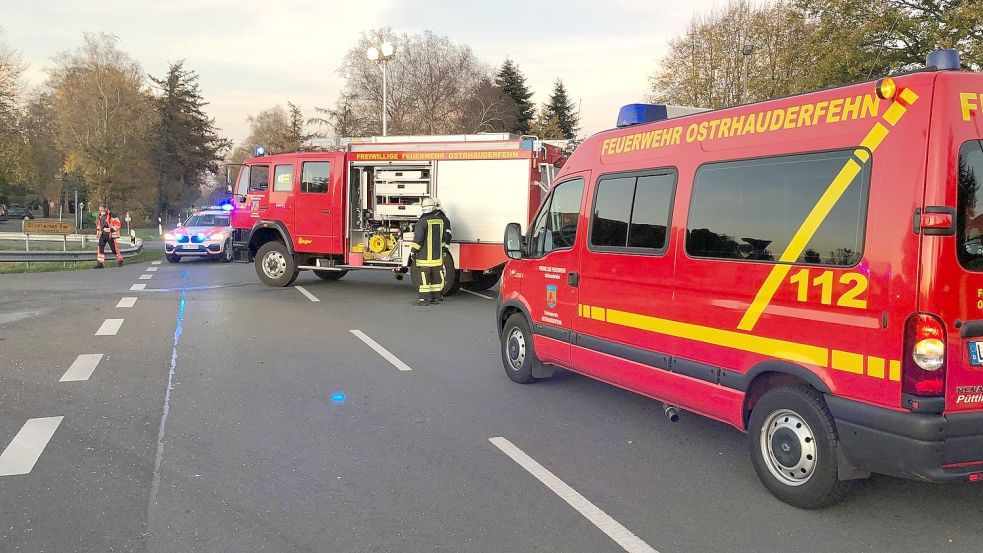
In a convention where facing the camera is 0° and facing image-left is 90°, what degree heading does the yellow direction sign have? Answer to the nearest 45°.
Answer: approximately 0°

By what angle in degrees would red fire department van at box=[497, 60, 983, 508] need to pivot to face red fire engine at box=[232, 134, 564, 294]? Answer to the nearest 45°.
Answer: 0° — it already faces it

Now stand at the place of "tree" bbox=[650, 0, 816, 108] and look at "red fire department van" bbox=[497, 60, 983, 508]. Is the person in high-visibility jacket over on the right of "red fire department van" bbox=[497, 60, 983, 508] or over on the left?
right

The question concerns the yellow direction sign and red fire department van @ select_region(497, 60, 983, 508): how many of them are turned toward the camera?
1

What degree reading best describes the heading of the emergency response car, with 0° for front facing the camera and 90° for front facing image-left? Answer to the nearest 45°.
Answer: approximately 45°

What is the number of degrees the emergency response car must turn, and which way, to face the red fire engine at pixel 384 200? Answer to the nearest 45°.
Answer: approximately 45° to its left

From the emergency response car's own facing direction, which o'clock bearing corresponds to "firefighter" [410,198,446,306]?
The firefighter is roughly at 10 o'clock from the emergency response car.

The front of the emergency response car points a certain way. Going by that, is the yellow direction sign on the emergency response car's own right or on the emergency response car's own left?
on the emergency response car's own right

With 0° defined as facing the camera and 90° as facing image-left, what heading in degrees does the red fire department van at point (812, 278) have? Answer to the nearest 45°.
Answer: approximately 135°

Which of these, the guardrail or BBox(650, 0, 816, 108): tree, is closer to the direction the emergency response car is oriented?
the guardrail
